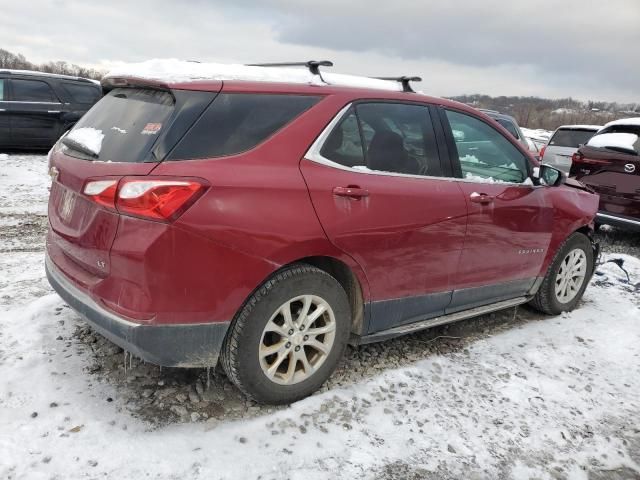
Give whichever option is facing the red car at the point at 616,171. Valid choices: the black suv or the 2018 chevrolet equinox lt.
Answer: the 2018 chevrolet equinox lt

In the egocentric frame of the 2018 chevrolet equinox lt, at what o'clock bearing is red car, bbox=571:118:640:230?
The red car is roughly at 12 o'clock from the 2018 chevrolet equinox lt.

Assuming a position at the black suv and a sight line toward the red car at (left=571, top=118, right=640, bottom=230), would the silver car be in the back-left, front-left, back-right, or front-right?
front-left

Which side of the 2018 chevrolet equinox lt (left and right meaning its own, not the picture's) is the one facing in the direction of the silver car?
front

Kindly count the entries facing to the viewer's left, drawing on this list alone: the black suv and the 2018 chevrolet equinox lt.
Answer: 1

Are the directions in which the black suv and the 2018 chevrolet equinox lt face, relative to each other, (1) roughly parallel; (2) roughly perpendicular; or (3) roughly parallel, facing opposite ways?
roughly parallel, facing opposite ways

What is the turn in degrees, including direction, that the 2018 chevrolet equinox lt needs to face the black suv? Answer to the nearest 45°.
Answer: approximately 90° to its left

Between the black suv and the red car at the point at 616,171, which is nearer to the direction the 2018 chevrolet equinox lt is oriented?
the red car

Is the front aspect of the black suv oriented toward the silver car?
no

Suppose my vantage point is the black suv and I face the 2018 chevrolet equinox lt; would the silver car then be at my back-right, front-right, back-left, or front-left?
front-left

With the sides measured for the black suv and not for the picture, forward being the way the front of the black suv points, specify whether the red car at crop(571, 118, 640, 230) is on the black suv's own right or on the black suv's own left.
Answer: on the black suv's own left

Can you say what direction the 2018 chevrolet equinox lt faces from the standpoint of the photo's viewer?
facing away from the viewer and to the right of the viewer

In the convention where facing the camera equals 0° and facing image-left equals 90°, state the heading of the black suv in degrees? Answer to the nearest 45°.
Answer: approximately 90°

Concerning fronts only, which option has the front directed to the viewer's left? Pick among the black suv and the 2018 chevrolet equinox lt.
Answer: the black suv
